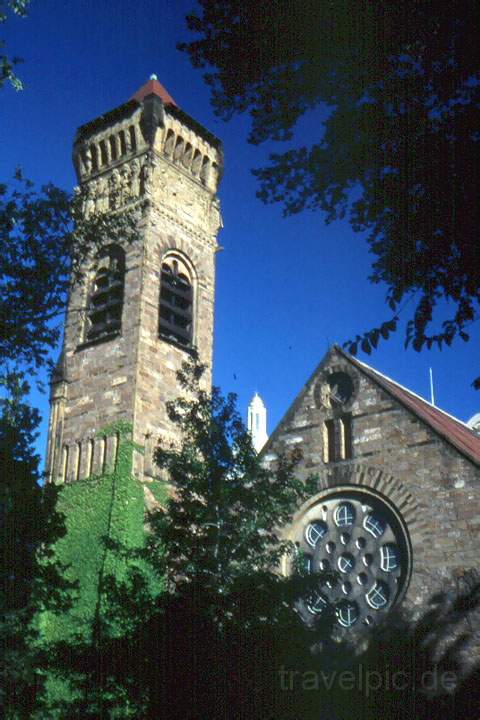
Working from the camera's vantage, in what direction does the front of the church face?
facing the viewer and to the left of the viewer

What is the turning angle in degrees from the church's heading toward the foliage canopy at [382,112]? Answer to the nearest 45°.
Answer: approximately 45° to its left
